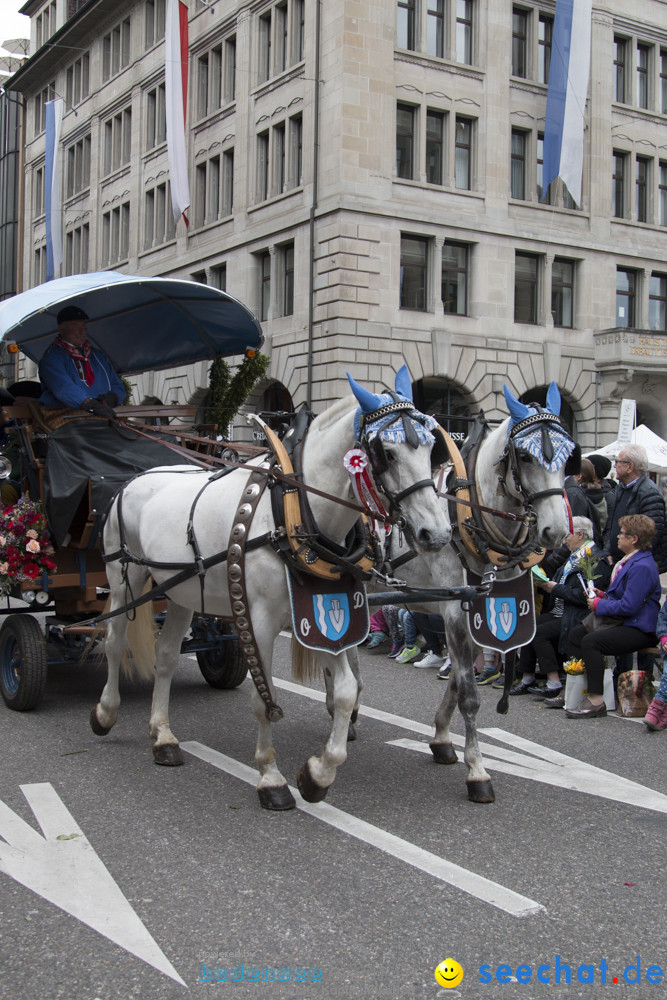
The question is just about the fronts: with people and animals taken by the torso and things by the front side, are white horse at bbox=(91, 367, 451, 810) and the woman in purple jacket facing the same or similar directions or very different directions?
very different directions

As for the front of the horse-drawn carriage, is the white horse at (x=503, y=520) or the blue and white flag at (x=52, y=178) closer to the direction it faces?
the white horse

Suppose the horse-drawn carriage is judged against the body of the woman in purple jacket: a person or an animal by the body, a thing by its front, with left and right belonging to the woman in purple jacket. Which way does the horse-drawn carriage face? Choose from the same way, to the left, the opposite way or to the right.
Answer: the opposite way

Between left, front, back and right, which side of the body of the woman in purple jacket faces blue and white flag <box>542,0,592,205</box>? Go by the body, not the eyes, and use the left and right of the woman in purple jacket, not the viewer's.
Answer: right

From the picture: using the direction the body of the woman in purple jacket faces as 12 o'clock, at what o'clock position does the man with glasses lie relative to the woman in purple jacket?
The man with glasses is roughly at 3 o'clock from the woman in purple jacket.

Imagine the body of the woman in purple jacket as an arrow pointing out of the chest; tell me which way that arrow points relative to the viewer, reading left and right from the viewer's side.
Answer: facing to the left of the viewer
